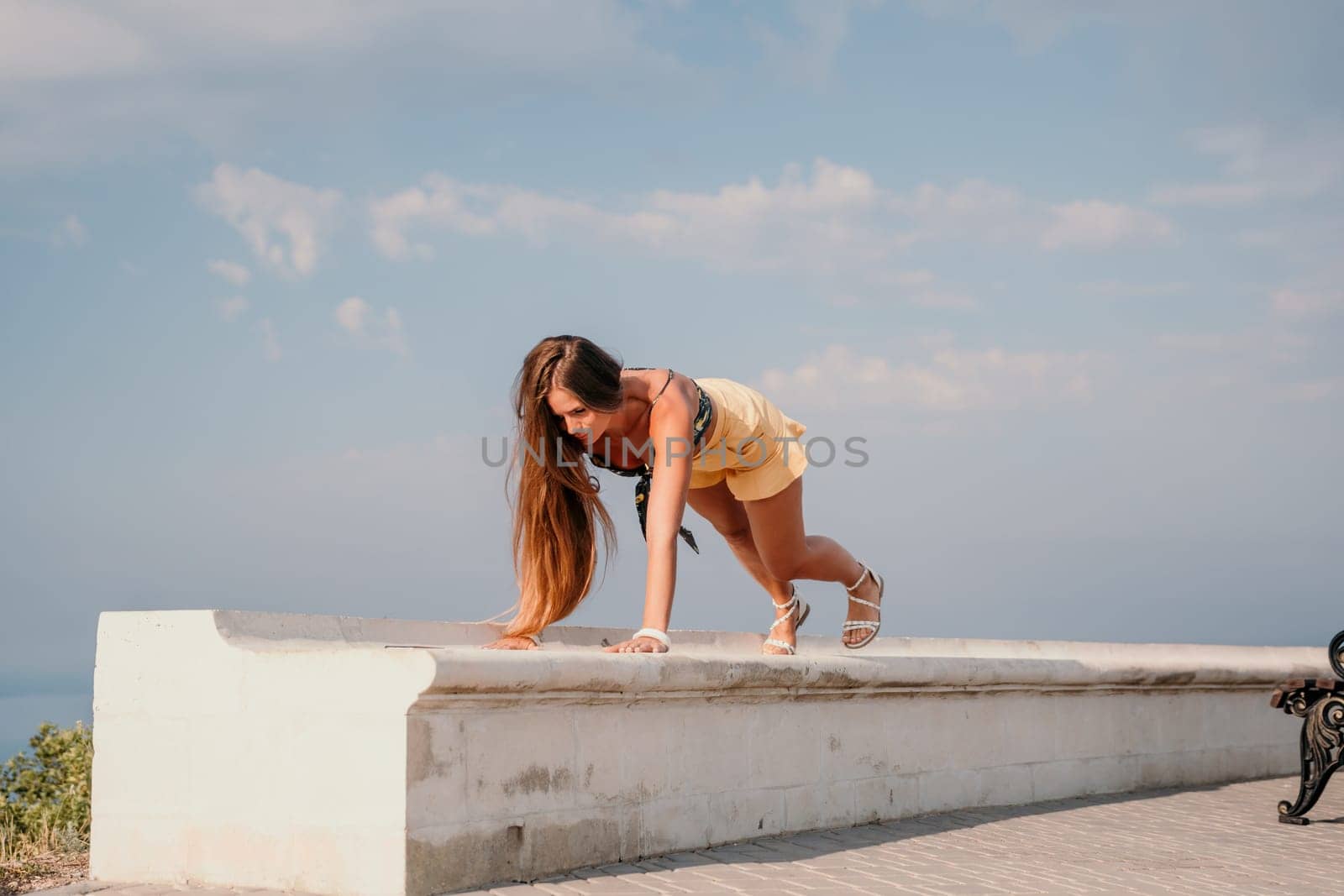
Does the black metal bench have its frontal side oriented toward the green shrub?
yes

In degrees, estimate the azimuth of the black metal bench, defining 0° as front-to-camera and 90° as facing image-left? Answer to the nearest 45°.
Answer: approximately 90°

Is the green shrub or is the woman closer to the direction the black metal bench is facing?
the green shrub
